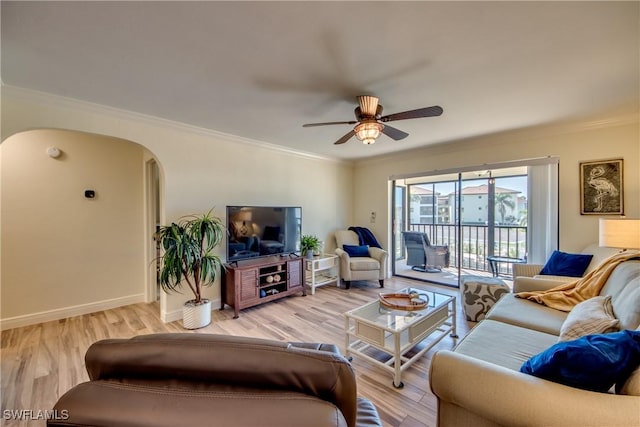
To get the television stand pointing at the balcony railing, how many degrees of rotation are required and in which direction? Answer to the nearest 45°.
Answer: approximately 45° to its left

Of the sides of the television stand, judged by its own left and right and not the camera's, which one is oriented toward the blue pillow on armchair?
left

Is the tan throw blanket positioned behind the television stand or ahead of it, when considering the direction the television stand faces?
ahead

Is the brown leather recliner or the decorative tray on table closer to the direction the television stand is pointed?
the decorative tray on table

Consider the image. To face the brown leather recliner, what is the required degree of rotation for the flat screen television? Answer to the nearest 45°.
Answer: approximately 45° to its right

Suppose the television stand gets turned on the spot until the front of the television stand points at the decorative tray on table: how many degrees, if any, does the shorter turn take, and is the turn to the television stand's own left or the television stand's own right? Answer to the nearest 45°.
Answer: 0° — it already faces it

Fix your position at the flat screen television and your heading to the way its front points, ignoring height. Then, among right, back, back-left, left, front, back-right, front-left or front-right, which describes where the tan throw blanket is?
front

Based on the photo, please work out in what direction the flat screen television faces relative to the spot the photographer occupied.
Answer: facing the viewer and to the right of the viewer

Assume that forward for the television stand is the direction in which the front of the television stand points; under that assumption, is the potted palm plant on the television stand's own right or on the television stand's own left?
on the television stand's own right

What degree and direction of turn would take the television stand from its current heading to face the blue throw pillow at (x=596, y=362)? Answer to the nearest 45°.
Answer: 0° — it already faces it

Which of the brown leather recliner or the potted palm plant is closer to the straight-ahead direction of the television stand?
the brown leather recliner

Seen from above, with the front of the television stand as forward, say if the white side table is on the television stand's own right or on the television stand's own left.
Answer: on the television stand's own left

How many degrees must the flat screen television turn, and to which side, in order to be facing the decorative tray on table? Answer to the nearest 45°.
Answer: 0° — it already faces it

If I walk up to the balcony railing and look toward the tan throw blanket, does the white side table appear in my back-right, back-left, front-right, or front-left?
front-right

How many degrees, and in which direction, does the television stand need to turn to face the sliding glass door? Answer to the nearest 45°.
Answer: approximately 45° to its left

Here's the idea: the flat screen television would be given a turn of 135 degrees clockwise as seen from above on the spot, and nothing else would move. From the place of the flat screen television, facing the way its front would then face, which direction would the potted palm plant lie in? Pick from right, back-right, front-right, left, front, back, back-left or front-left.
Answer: front-left
